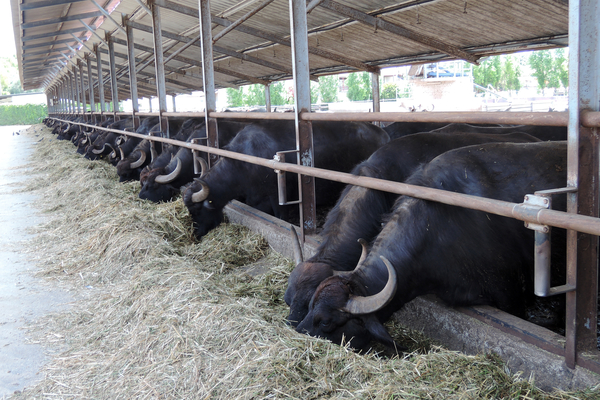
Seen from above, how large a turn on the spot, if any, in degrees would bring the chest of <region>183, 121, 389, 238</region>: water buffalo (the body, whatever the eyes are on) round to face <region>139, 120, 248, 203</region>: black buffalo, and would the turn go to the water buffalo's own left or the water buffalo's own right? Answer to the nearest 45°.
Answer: approximately 45° to the water buffalo's own right

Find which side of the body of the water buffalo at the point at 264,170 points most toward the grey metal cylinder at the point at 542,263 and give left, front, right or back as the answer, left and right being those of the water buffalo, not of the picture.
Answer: left

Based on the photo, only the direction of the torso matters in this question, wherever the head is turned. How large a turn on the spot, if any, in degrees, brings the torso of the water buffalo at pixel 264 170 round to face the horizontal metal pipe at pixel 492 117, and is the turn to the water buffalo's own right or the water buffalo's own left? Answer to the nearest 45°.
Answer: approximately 90° to the water buffalo's own left

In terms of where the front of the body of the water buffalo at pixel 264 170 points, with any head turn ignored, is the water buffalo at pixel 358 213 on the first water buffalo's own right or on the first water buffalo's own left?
on the first water buffalo's own left

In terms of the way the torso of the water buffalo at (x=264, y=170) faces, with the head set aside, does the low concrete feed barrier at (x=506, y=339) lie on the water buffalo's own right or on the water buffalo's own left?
on the water buffalo's own left

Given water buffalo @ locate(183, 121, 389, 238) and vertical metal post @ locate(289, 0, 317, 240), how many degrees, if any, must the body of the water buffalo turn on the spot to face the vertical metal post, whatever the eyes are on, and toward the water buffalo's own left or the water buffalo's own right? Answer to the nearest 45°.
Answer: approximately 90° to the water buffalo's own left

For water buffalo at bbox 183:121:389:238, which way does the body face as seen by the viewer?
to the viewer's left
